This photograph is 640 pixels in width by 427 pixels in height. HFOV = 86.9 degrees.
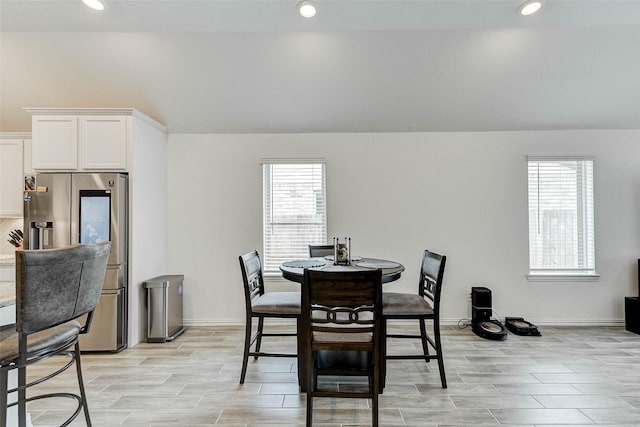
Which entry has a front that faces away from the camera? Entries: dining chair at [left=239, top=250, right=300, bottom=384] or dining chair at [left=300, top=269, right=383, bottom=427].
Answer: dining chair at [left=300, top=269, right=383, bottom=427]

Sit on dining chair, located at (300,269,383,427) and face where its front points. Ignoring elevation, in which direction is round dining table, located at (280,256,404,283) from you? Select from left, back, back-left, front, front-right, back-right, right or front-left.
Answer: front

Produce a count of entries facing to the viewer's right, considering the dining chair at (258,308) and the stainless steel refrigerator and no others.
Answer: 1

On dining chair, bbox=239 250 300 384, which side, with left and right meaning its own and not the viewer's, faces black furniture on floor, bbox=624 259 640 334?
front

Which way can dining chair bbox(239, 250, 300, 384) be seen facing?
to the viewer's right

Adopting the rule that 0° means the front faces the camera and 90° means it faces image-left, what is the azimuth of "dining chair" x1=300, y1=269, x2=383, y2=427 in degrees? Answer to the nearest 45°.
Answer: approximately 180°

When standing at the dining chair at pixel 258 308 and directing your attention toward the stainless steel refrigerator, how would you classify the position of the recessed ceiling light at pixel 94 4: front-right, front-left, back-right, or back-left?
front-left

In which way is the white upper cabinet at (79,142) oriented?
toward the camera

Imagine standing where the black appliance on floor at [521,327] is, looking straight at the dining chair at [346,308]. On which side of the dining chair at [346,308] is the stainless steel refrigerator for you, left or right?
right

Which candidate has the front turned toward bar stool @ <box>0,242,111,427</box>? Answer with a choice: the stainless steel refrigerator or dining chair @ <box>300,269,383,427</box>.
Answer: the stainless steel refrigerator

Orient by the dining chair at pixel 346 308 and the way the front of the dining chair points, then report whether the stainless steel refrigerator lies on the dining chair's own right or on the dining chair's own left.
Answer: on the dining chair's own left

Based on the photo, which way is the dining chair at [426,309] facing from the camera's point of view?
to the viewer's left

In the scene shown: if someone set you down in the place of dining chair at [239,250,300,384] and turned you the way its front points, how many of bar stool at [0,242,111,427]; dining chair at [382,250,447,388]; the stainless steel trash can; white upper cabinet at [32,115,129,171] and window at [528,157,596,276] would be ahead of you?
2

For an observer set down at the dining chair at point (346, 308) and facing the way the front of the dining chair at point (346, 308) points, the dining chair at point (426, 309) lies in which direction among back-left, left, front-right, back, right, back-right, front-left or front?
front-right

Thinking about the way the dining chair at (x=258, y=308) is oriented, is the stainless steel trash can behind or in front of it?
behind

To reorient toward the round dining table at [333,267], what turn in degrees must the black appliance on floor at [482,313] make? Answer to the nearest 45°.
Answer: approximately 90° to its right

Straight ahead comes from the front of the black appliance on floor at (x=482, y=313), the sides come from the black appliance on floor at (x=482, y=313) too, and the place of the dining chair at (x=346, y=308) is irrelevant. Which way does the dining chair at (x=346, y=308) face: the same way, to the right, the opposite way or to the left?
the opposite way

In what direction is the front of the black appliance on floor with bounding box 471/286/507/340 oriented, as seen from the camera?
facing the viewer and to the right of the viewer

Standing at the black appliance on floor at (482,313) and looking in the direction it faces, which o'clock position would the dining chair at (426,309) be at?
The dining chair is roughly at 2 o'clock from the black appliance on floor.

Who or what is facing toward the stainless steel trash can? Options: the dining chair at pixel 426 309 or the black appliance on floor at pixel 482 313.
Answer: the dining chair
